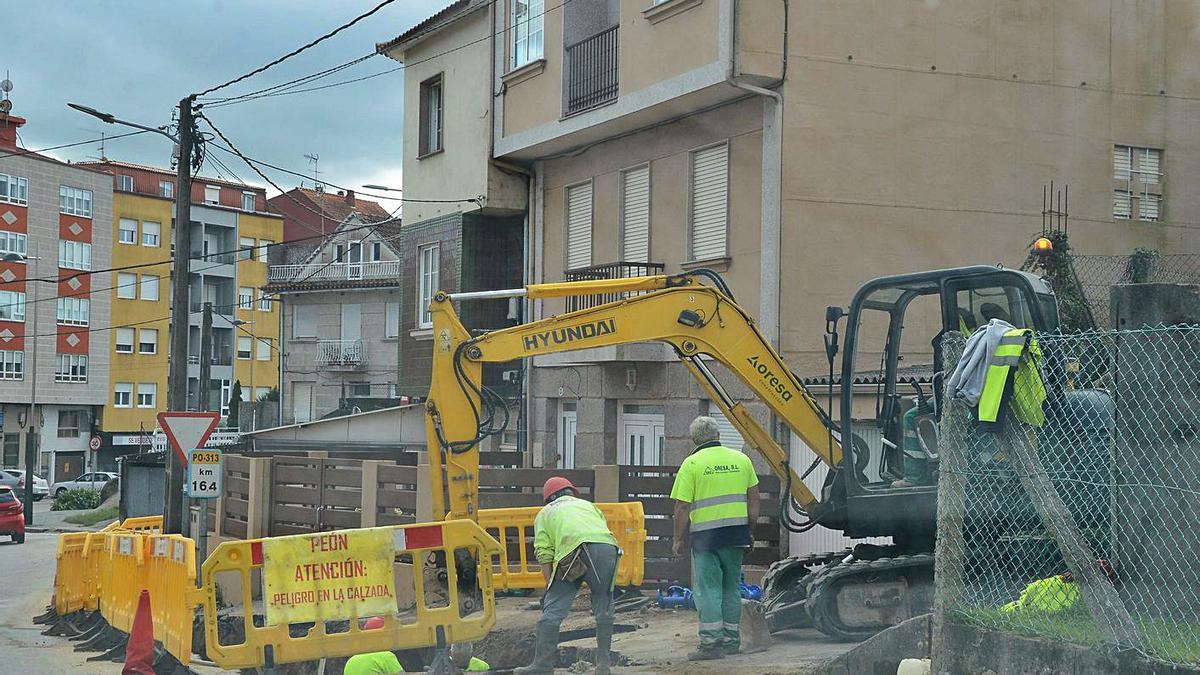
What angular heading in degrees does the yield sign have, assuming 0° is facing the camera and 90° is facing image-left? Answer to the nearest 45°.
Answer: approximately 0°

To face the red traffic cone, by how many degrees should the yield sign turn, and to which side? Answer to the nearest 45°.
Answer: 0° — it already faces it

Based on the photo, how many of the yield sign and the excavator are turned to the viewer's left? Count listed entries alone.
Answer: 1

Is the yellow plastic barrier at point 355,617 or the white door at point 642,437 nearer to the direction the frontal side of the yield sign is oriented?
the yellow plastic barrier

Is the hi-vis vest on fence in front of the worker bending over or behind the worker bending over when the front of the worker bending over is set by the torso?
behind

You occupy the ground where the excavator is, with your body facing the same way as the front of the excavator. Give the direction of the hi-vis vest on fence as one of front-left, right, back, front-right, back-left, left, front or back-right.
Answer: left

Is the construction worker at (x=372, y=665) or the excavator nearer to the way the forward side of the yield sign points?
the construction worker

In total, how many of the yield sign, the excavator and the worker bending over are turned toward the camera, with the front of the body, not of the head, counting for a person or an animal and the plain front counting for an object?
1

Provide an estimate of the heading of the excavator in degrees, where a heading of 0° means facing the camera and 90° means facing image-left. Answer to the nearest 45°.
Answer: approximately 90°

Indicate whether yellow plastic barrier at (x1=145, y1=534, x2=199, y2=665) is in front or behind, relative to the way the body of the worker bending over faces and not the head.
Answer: in front

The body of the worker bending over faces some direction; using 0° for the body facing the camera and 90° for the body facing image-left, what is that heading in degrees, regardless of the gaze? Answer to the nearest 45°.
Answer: approximately 135°

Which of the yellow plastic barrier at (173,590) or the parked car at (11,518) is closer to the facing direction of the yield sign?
the yellow plastic barrier
